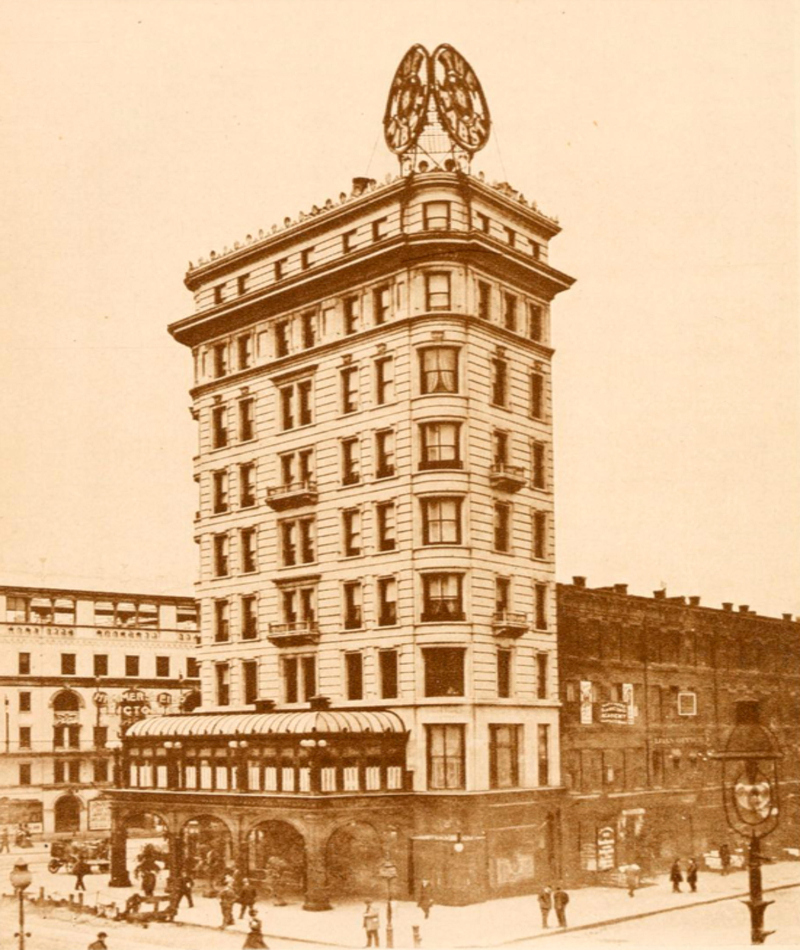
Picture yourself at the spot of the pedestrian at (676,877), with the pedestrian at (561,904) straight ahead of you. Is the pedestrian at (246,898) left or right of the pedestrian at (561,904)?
right

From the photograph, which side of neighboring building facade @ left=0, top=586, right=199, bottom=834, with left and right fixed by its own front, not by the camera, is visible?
front

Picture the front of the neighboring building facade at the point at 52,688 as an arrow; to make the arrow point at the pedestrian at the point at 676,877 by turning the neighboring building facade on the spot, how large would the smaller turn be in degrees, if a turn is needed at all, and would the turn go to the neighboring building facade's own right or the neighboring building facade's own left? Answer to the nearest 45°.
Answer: approximately 45° to the neighboring building facade's own left

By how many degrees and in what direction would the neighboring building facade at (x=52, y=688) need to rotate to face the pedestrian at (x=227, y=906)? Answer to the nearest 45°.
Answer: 0° — it already faces them

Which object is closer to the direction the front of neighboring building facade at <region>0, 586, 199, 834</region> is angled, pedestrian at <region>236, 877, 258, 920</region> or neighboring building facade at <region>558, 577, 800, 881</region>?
the pedestrian

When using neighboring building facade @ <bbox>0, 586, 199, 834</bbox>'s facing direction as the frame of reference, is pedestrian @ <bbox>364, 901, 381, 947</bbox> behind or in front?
in front

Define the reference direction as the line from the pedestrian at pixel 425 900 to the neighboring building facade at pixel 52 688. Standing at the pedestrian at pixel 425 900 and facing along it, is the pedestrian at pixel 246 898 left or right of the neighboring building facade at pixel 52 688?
left

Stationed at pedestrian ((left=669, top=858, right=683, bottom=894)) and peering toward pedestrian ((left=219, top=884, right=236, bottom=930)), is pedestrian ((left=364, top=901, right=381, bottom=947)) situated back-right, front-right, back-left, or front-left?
front-left

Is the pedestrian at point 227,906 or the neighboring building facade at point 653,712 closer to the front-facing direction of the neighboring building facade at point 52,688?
the pedestrian

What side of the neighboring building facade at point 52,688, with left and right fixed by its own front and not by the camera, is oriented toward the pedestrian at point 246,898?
front
